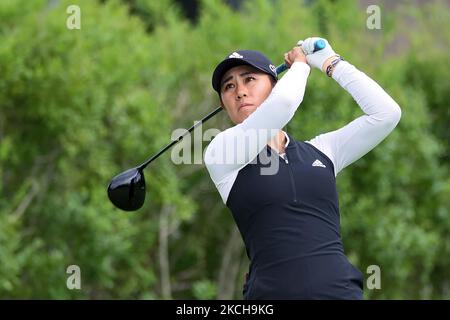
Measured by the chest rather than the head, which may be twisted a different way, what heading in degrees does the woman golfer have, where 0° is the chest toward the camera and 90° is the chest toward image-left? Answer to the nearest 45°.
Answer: approximately 0°

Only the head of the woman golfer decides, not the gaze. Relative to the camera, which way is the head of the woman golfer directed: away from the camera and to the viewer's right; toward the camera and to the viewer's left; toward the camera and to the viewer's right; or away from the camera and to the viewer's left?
toward the camera and to the viewer's left
